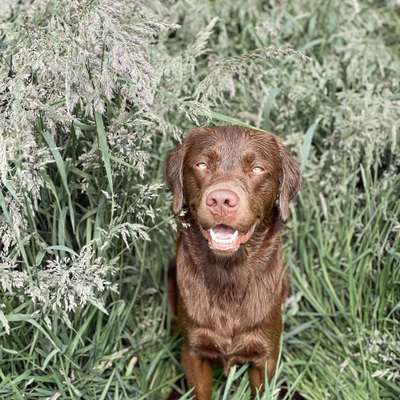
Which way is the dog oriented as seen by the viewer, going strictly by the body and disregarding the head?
toward the camera
